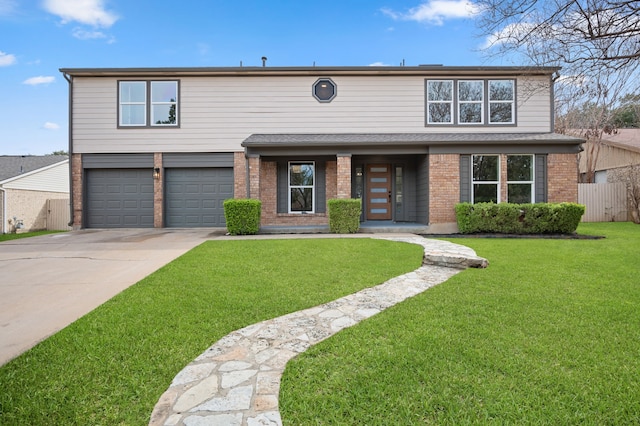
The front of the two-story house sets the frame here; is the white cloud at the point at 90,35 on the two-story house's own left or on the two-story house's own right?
on the two-story house's own right

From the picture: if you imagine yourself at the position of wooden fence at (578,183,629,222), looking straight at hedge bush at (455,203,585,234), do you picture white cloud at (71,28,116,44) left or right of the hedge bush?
right

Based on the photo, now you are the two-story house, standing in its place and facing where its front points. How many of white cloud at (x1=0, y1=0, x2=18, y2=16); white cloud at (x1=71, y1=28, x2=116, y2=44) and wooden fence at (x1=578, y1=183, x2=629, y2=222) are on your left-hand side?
1

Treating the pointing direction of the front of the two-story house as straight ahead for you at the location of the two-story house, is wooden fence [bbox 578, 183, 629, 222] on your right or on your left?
on your left

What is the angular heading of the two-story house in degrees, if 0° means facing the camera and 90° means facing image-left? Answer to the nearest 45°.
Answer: approximately 0°

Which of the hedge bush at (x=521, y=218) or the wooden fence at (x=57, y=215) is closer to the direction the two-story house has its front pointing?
the hedge bush

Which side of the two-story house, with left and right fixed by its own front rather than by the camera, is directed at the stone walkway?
front

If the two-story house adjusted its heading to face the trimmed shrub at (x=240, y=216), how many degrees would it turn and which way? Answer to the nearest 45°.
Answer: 0° — it already faces it

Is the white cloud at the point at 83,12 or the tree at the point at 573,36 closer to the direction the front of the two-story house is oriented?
the tree
